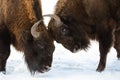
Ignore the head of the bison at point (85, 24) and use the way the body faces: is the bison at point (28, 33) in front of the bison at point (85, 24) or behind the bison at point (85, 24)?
in front

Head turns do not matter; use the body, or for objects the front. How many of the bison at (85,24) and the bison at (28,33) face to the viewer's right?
1

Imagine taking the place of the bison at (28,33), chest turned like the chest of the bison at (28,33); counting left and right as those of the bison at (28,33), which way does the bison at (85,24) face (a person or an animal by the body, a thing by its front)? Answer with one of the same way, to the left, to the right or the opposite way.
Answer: the opposite way

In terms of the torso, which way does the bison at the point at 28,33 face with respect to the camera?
to the viewer's right

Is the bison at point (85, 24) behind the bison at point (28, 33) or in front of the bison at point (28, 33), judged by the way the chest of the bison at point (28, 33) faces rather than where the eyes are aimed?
in front

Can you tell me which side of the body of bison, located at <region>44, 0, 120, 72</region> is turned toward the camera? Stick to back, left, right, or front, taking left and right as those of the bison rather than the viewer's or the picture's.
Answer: left
